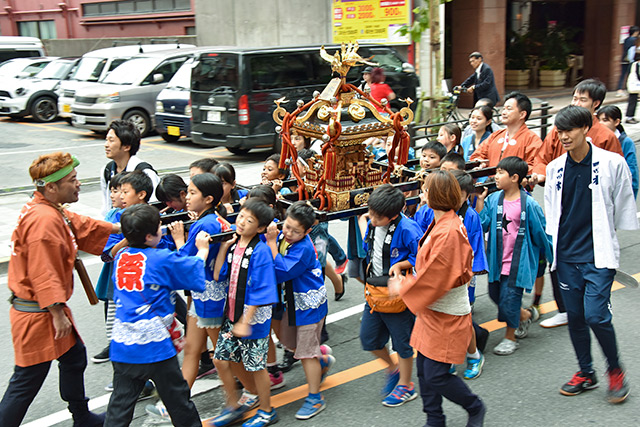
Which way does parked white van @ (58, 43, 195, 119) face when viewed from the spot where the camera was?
facing the viewer and to the left of the viewer

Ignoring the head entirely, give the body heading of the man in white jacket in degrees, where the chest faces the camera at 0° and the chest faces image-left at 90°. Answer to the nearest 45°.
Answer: approximately 45°

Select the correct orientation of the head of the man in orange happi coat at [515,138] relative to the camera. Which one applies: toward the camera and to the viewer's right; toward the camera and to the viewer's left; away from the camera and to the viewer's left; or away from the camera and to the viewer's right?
toward the camera and to the viewer's left

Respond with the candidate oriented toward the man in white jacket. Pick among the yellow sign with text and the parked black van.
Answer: the yellow sign with text

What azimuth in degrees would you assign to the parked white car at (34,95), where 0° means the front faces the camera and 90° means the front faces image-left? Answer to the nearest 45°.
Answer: approximately 45°

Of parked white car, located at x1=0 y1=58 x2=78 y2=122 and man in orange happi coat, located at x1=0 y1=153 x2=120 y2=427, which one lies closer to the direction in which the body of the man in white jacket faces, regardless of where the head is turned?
the man in orange happi coat

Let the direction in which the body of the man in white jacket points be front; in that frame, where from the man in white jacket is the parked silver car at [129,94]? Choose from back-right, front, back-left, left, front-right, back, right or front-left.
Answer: right

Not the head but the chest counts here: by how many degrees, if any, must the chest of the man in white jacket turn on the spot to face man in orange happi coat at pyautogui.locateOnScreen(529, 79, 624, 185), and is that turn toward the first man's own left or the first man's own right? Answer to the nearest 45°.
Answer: approximately 135° to the first man's own right

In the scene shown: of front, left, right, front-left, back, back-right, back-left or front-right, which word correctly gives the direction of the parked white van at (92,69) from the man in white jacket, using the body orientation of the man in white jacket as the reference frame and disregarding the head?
right

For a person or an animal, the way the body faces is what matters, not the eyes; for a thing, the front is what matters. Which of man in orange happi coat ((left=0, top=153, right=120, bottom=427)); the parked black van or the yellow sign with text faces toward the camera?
the yellow sign with text

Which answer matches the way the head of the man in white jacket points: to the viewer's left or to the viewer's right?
to the viewer's left

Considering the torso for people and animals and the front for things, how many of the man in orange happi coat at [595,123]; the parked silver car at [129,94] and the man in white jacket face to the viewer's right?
0

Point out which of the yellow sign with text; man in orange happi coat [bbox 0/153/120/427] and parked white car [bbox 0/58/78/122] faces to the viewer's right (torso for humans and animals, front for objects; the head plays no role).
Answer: the man in orange happi coat

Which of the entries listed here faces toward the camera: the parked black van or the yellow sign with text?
the yellow sign with text

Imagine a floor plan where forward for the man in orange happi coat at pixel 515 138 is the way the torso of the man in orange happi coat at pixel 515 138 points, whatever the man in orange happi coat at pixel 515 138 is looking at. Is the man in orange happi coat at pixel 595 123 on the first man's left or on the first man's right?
on the first man's left

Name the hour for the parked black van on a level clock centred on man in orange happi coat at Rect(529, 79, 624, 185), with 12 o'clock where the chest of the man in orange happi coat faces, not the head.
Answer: The parked black van is roughly at 3 o'clock from the man in orange happi coat.
